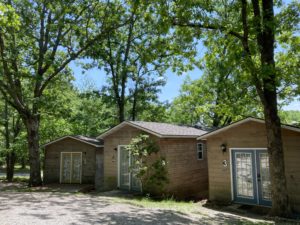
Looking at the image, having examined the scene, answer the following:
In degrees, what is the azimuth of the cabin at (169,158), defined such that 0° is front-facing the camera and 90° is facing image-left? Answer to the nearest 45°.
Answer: approximately 45°

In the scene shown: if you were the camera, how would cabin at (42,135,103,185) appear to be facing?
facing the viewer

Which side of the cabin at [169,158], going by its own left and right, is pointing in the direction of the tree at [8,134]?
right

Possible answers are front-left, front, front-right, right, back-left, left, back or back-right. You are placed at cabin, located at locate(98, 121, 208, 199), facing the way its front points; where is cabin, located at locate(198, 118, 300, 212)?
left

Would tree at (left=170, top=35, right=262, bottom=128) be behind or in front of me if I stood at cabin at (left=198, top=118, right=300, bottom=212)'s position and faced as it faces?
behind

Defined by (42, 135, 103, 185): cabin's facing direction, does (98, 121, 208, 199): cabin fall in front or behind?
in front

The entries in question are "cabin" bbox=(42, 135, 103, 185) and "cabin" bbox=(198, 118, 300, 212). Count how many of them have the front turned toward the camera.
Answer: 2

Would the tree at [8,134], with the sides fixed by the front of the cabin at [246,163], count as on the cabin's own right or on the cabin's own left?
on the cabin's own right
